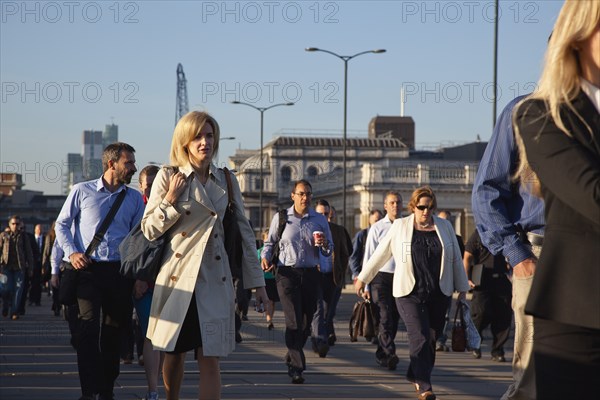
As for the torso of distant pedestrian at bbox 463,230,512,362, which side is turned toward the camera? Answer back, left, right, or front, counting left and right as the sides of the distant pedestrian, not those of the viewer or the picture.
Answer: front

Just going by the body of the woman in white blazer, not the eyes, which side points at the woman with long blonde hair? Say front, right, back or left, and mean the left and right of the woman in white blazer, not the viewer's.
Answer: front

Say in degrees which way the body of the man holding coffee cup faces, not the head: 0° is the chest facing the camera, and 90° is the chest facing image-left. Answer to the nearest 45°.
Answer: approximately 0°

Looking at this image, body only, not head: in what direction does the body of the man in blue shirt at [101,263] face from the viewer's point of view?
toward the camera

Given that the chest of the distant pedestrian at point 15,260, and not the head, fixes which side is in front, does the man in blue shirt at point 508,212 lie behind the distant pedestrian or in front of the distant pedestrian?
in front

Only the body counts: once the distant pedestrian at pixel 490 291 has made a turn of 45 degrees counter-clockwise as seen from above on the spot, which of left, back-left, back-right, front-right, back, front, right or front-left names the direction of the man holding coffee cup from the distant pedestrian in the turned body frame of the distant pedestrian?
right

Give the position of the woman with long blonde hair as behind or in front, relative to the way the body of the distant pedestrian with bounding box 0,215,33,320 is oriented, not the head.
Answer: in front

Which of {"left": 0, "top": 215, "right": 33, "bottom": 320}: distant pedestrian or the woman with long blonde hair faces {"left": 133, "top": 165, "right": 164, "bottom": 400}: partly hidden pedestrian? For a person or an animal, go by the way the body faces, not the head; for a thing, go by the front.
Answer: {"left": 0, "top": 215, "right": 33, "bottom": 320}: distant pedestrian

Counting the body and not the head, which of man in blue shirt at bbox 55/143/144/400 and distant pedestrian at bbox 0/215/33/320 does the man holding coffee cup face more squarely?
the man in blue shirt
